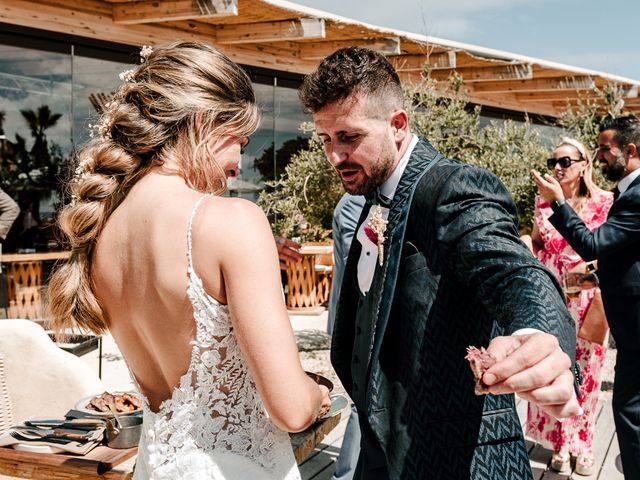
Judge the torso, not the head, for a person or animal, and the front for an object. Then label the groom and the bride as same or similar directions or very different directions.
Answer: very different directions

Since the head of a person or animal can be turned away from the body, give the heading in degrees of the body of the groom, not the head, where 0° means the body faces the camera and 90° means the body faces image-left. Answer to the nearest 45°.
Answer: approximately 45°

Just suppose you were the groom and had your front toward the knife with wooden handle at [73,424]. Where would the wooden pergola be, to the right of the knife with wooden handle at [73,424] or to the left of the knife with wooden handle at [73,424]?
right

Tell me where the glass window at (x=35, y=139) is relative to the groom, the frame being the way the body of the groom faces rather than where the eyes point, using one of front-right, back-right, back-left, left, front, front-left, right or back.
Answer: right

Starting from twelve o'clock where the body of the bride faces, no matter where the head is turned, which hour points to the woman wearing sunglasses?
The woman wearing sunglasses is roughly at 12 o'clock from the bride.

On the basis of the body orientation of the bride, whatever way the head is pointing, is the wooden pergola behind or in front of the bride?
in front

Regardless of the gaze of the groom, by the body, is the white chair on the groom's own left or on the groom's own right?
on the groom's own right

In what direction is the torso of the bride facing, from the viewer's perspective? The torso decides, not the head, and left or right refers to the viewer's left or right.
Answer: facing away from the viewer and to the right of the viewer

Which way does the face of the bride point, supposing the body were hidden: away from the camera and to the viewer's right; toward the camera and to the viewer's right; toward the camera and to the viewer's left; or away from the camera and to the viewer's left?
away from the camera and to the viewer's right

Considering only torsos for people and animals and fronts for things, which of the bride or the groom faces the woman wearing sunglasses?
the bride
